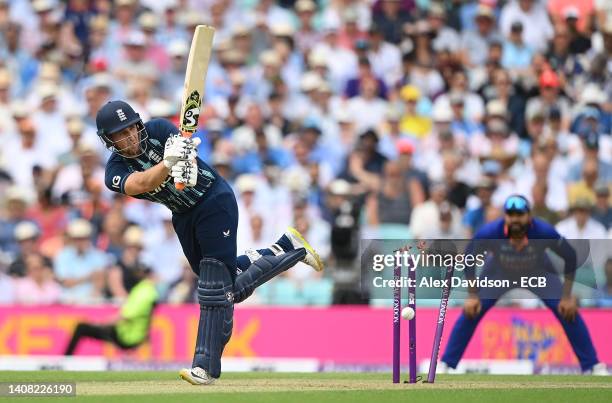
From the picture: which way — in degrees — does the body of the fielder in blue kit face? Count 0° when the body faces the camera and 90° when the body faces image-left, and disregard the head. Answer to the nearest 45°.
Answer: approximately 0°

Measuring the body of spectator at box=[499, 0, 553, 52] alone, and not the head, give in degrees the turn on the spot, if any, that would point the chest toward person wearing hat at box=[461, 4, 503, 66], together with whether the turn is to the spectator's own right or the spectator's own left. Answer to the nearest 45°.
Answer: approximately 90° to the spectator's own right

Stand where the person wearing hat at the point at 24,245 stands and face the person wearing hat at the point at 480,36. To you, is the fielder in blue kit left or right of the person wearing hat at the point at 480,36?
right

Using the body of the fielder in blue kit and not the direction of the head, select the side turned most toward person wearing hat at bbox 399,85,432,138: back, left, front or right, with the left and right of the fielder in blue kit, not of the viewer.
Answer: back

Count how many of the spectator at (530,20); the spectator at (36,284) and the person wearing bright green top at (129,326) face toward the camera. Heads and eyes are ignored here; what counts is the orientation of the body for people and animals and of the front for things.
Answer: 2

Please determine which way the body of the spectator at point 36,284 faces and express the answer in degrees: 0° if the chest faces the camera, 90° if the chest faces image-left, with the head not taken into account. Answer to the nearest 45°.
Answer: approximately 0°

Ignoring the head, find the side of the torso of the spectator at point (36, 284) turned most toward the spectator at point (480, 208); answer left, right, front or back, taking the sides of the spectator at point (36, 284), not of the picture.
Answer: left

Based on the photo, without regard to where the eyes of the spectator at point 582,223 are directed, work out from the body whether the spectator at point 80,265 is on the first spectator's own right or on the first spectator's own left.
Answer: on the first spectator's own right
